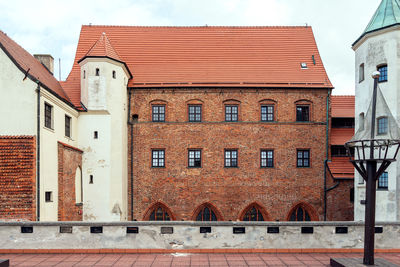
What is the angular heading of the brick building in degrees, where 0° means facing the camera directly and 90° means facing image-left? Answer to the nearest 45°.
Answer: approximately 0°

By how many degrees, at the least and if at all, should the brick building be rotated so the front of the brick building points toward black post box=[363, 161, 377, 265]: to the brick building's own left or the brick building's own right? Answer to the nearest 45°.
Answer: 0° — it already faces it

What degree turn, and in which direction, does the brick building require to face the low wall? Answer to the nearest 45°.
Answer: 0° — it already faces it
